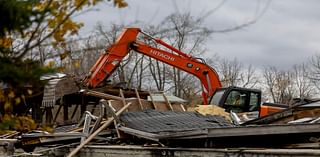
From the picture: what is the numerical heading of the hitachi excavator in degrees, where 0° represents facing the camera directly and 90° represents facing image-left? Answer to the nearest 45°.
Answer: approximately 90°

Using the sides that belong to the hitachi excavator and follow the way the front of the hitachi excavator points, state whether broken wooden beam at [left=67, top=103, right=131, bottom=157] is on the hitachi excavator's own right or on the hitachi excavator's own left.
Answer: on the hitachi excavator's own left
